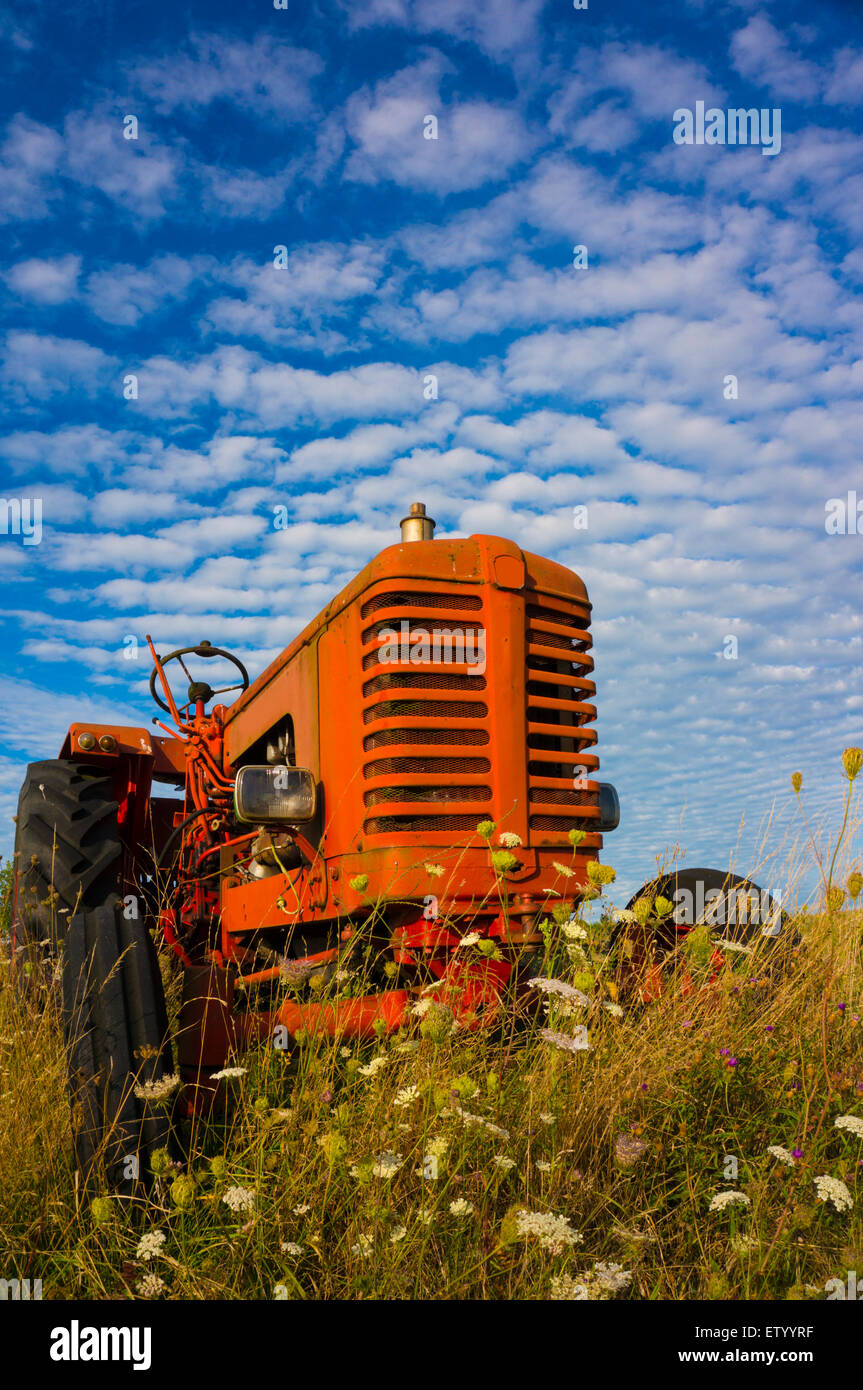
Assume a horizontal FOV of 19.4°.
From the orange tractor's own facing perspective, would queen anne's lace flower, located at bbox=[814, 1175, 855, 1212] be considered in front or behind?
in front

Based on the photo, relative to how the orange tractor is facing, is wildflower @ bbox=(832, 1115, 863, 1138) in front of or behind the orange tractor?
in front

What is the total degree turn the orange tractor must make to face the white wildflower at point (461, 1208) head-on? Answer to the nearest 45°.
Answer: approximately 45° to its right

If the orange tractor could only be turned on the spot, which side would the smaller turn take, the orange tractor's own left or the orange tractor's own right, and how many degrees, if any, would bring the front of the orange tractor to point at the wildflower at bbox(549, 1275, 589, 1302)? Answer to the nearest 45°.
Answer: approximately 45° to the orange tractor's own right

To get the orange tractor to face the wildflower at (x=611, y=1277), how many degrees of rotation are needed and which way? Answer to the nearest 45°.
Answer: approximately 45° to its right
